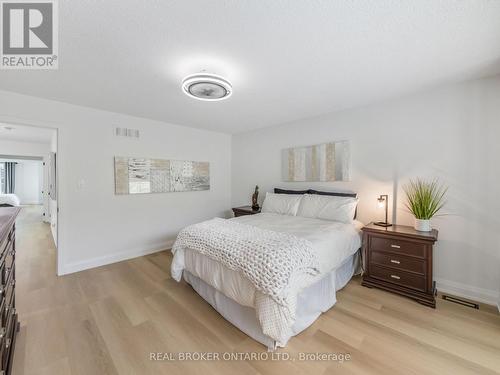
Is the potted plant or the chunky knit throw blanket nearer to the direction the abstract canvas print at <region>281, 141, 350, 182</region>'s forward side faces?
the chunky knit throw blanket

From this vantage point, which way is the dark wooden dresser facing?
to the viewer's right

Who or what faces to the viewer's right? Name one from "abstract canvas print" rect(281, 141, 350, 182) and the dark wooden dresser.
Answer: the dark wooden dresser

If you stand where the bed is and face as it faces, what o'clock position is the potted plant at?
The potted plant is roughly at 7 o'clock from the bed.

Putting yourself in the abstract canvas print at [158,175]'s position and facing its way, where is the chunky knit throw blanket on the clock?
The chunky knit throw blanket is roughly at 1 o'clock from the abstract canvas print.

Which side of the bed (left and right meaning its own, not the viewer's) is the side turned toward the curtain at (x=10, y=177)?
right

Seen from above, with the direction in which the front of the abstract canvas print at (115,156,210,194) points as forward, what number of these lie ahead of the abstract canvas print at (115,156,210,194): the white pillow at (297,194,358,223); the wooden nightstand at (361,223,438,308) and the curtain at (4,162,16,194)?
2

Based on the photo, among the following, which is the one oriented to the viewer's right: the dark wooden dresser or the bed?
the dark wooden dresser

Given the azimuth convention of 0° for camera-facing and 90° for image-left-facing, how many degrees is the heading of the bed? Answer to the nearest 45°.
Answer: approximately 45°
